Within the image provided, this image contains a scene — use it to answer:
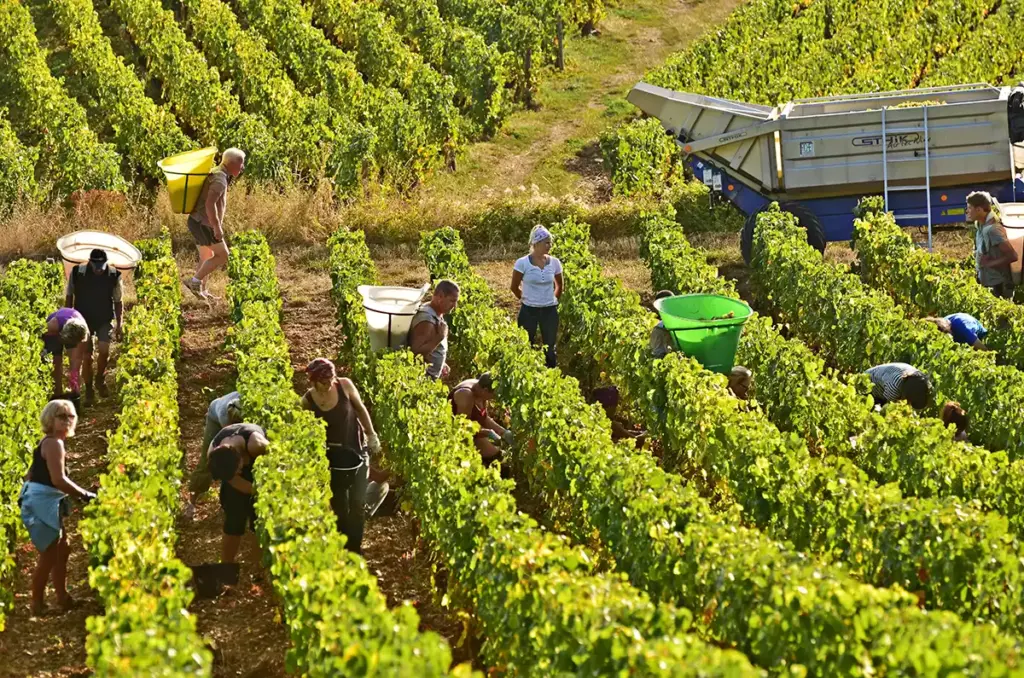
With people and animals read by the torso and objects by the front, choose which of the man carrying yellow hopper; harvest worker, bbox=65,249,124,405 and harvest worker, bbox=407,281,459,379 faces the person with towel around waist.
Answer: harvest worker, bbox=65,249,124,405

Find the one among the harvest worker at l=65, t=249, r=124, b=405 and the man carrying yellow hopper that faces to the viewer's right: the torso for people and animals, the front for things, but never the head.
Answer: the man carrying yellow hopper

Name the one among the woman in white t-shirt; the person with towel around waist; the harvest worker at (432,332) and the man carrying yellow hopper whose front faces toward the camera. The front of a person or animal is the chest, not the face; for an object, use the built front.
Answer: the woman in white t-shirt

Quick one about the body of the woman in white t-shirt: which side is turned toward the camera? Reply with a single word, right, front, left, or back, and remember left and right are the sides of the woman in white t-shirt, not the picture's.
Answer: front

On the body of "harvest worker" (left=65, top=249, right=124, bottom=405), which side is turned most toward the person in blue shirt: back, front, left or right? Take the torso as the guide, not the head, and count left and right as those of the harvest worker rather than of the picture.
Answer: left

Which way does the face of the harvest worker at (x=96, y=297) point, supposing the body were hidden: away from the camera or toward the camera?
toward the camera

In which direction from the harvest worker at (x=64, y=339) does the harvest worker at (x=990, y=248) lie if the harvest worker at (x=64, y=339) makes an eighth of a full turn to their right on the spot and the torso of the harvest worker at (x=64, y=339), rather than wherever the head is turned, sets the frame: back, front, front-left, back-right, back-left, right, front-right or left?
left

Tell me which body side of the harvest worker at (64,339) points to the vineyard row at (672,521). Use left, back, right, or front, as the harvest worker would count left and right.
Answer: front

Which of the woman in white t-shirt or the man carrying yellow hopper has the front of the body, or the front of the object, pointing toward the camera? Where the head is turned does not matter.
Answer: the woman in white t-shirt

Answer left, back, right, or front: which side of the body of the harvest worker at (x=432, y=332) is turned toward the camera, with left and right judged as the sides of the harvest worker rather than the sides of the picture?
right

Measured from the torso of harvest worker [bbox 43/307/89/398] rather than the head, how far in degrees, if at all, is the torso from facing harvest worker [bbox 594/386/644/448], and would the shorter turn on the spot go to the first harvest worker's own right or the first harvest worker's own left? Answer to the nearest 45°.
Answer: approximately 45° to the first harvest worker's own left

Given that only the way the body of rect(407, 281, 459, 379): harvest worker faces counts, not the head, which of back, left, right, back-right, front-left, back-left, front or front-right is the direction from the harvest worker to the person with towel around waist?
back-right

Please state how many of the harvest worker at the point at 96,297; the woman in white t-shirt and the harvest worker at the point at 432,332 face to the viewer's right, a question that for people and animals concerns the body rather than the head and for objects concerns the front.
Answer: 1

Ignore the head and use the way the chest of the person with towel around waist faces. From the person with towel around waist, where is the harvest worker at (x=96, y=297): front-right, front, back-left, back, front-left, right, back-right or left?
left

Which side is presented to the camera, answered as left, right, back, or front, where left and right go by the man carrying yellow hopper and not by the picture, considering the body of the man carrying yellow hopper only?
right
